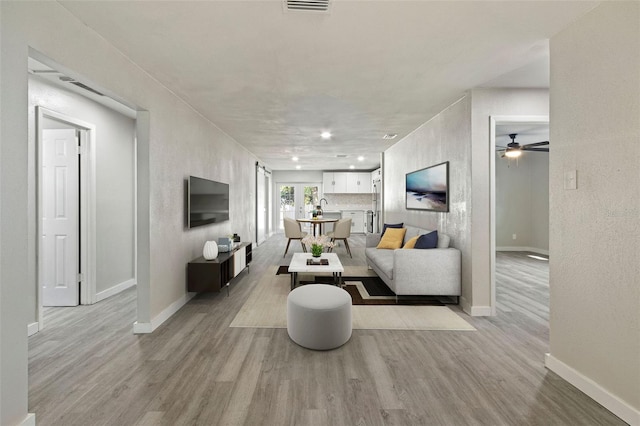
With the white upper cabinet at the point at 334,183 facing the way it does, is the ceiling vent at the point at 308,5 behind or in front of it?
in front

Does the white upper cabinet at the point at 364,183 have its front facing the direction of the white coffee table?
yes

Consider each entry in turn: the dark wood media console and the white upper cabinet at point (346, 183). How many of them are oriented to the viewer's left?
0

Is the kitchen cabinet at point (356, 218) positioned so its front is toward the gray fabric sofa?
yes

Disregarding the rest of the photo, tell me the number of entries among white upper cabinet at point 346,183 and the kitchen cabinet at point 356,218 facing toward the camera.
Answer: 2

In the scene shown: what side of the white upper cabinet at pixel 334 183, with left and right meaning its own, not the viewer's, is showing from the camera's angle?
front

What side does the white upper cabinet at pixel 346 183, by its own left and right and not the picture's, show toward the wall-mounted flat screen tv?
front

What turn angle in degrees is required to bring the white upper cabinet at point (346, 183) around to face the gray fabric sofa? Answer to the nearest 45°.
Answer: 0° — it already faces it

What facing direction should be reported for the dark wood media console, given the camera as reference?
facing to the right of the viewer

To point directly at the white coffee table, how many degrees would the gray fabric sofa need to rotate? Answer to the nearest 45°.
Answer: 0° — it already faces it

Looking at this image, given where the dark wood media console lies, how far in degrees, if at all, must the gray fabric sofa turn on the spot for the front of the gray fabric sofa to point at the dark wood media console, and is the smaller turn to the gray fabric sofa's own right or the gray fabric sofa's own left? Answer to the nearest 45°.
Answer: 0° — it already faces it

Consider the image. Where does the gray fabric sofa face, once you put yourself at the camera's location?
facing to the left of the viewer

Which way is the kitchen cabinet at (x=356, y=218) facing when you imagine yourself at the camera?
facing the viewer
